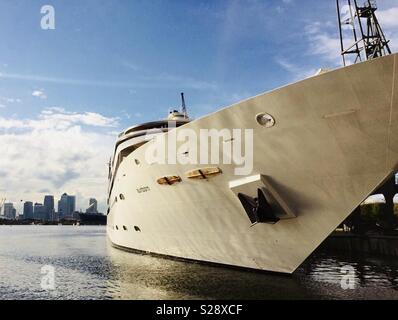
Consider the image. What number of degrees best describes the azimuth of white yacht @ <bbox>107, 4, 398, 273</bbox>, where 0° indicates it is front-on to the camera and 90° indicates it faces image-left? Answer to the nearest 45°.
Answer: approximately 315°
